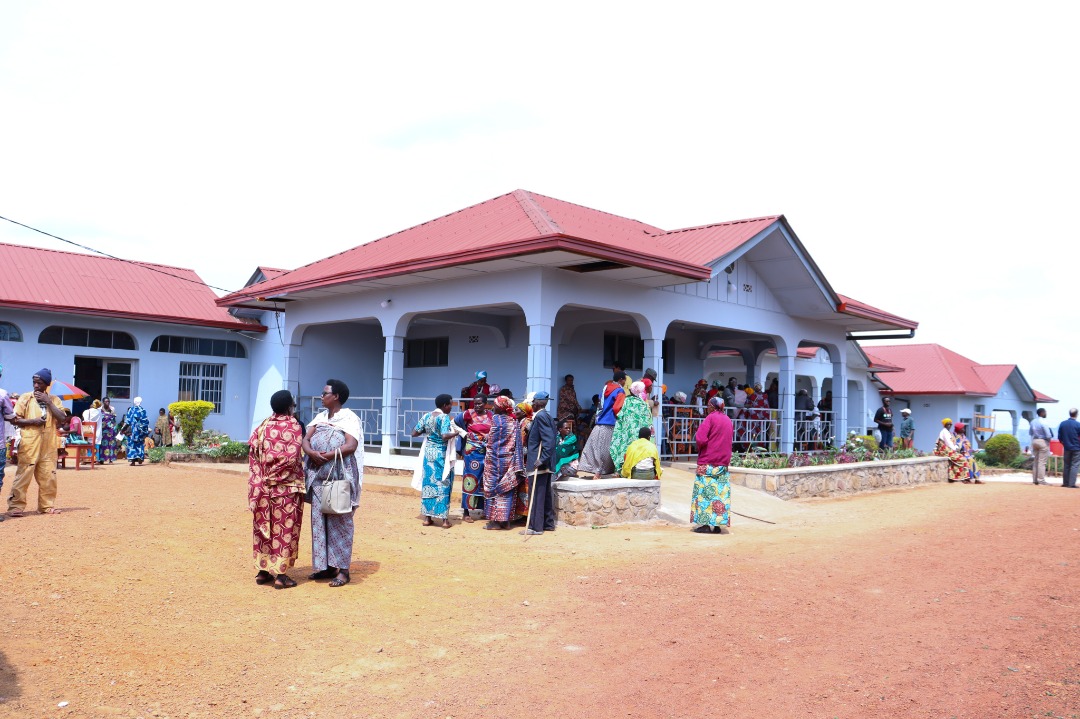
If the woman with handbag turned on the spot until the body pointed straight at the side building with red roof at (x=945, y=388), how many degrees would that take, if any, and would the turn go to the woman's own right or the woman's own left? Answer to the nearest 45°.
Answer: approximately 180°

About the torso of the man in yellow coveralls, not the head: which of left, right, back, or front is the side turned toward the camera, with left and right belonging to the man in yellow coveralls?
front

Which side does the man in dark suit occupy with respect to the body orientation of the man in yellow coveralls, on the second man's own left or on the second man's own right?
on the second man's own left

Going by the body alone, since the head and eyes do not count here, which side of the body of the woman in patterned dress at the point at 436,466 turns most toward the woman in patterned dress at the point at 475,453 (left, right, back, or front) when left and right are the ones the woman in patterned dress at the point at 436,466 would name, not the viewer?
front

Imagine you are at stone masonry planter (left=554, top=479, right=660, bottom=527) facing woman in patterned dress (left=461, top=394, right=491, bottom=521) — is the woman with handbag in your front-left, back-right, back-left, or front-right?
front-left

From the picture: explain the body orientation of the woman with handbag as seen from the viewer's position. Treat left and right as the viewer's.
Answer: facing the viewer and to the left of the viewer

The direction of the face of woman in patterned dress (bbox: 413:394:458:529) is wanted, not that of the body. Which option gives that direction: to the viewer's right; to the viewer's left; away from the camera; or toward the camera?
to the viewer's right

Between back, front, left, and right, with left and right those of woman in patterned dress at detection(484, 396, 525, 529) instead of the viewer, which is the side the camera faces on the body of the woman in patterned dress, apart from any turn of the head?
back
